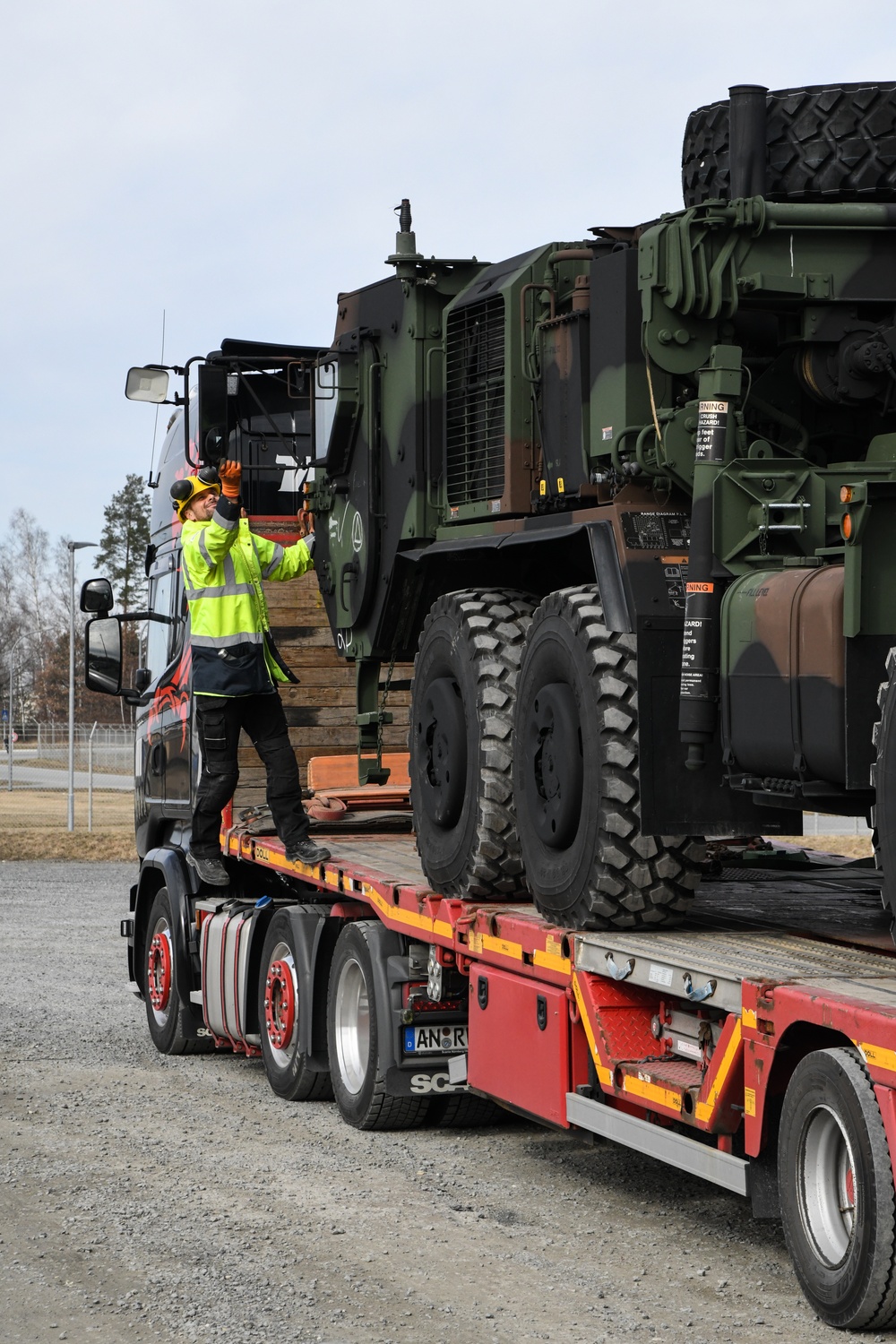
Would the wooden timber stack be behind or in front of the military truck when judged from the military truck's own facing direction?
in front

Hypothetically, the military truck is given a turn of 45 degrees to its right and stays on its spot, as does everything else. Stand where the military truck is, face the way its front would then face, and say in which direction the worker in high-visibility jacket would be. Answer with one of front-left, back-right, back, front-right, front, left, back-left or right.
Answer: front-left

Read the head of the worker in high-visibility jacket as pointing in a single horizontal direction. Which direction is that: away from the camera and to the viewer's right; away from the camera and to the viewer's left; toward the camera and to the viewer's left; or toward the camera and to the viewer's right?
toward the camera and to the viewer's right

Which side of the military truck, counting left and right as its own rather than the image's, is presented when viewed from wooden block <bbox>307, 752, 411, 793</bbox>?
front
